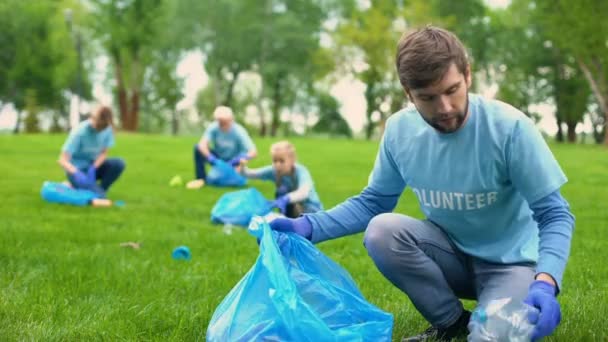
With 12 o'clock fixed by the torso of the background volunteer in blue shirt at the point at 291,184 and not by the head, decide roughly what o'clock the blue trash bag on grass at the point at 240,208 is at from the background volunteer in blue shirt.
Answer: The blue trash bag on grass is roughly at 1 o'clock from the background volunteer in blue shirt.

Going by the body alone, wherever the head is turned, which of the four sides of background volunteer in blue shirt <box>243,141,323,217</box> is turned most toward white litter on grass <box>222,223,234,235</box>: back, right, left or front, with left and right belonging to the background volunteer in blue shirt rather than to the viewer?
front

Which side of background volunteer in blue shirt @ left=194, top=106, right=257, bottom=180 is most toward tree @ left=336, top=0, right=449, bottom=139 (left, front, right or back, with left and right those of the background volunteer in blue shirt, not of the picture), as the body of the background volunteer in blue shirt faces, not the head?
back

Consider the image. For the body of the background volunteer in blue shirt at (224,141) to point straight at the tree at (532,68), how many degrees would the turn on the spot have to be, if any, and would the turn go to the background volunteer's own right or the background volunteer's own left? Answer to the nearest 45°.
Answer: approximately 135° to the background volunteer's own left

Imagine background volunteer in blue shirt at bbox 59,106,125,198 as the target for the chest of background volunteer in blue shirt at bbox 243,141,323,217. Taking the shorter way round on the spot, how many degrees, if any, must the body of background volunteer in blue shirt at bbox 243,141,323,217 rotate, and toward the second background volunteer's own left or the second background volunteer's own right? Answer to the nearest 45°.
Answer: approximately 90° to the second background volunteer's own right

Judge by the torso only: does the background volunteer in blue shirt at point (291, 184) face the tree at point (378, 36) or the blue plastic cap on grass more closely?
the blue plastic cap on grass

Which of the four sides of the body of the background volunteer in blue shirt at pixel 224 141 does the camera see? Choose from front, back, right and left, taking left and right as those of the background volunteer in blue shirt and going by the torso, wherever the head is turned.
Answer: front

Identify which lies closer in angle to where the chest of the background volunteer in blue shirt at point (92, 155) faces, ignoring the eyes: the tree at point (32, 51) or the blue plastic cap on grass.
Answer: the blue plastic cap on grass

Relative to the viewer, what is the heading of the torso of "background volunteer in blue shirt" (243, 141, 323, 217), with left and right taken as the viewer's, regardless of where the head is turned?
facing the viewer and to the left of the viewer

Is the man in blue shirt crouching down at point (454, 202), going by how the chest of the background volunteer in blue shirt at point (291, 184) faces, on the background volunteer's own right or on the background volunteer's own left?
on the background volunteer's own left

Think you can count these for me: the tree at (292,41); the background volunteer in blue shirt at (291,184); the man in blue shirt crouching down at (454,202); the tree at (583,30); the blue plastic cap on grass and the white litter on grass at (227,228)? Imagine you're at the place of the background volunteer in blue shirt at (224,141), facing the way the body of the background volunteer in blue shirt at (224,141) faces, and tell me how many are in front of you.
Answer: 4

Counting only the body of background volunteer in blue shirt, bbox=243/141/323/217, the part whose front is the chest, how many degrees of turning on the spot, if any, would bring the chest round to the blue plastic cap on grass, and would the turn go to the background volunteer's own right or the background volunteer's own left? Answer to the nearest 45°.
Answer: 0° — they already face it

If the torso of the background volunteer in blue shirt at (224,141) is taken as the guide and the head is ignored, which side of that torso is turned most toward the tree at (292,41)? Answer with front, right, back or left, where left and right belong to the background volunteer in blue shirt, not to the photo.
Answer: back

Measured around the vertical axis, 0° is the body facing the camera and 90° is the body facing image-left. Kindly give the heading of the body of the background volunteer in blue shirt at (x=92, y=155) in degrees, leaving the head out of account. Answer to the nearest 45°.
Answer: approximately 315°

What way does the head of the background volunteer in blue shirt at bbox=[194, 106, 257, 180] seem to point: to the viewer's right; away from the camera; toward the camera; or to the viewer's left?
toward the camera

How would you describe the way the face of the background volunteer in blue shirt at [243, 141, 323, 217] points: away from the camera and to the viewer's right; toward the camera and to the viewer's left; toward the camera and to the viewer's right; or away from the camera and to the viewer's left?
toward the camera and to the viewer's left

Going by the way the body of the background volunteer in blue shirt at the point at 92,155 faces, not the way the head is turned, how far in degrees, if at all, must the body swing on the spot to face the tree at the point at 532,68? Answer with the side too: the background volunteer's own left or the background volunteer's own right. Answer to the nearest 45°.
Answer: approximately 90° to the background volunteer's own left

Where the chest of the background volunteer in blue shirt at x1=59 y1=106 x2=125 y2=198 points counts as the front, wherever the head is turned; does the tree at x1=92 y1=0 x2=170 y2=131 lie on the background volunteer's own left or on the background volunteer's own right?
on the background volunteer's own left

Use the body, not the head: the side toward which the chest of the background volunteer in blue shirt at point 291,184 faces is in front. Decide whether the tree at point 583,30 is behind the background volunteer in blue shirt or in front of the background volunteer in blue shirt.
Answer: behind
